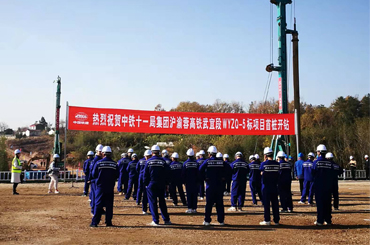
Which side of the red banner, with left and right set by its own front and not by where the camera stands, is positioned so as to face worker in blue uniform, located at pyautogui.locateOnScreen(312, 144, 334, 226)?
front

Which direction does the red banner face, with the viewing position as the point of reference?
facing the viewer

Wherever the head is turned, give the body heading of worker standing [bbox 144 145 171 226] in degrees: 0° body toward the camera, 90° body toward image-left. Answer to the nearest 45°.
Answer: approximately 180°

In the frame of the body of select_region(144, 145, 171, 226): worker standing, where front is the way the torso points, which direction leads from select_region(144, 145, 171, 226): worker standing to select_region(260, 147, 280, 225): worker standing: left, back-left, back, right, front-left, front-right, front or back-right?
right

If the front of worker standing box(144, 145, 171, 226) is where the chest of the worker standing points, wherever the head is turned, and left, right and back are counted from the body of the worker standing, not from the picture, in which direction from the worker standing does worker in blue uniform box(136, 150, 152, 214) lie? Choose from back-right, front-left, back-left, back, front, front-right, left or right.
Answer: front

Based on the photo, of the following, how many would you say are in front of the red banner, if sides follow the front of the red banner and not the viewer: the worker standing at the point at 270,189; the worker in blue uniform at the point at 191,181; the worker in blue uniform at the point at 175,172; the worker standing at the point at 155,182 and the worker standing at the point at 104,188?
5

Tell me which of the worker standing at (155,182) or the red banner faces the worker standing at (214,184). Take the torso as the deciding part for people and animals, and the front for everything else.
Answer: the red banner

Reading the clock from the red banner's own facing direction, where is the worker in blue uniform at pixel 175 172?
The worker in blue uniform is roughly at 12 o'clock from the red banner.

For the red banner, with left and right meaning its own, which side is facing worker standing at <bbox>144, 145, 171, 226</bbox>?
front

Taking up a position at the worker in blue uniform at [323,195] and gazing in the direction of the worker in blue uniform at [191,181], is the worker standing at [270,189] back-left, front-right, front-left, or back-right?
front-left

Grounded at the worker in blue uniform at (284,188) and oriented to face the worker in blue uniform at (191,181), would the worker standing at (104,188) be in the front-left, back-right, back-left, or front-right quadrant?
front-left
